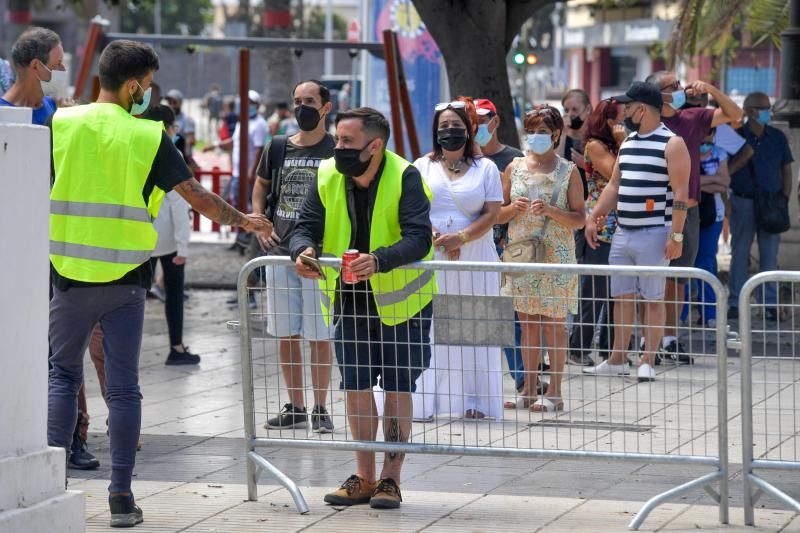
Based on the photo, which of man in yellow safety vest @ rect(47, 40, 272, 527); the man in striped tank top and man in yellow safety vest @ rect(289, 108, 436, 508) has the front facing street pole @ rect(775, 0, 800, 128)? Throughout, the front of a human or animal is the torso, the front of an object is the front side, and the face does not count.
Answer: man in yellow safety vest @ rect(47, 40, 272, 527)

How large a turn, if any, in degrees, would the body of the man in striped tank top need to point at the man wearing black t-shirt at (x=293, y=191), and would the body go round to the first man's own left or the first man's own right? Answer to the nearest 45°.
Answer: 0° — they already face them

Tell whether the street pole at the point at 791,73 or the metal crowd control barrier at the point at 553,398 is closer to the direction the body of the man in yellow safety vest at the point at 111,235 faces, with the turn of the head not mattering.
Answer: the street pole

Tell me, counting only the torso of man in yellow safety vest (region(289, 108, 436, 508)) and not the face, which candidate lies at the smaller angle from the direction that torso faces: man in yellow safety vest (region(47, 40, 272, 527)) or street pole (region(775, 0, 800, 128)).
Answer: the man in yellow safety vest

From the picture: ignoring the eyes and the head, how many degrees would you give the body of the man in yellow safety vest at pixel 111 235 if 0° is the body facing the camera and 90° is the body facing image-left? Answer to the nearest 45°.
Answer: approximately 225°

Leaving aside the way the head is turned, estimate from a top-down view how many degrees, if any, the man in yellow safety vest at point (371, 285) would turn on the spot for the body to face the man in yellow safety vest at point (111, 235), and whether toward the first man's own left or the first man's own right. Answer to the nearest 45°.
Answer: approximately 45° to the first man's own right

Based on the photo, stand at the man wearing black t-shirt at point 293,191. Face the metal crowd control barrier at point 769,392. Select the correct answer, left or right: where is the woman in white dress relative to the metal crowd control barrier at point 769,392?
left

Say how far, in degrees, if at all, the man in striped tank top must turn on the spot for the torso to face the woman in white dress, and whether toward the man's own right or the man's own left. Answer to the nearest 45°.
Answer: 0° — they already face them

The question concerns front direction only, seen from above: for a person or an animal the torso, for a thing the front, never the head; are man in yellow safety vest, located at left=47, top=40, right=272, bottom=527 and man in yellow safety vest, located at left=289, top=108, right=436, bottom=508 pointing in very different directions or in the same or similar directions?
very different directions
